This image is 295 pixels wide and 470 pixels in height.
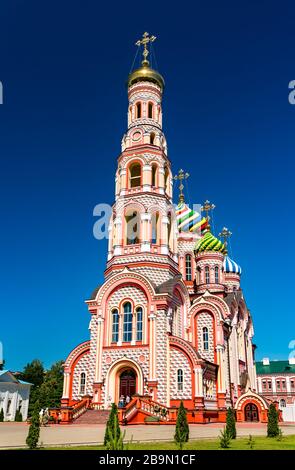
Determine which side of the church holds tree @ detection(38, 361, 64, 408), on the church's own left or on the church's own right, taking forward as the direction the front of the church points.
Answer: on the church's own right

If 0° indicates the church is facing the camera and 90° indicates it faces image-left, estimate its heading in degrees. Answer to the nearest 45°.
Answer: approximately 45°

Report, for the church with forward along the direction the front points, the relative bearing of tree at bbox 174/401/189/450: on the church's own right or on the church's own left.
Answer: on the church's own left
